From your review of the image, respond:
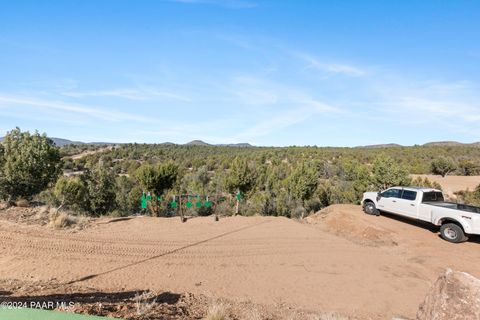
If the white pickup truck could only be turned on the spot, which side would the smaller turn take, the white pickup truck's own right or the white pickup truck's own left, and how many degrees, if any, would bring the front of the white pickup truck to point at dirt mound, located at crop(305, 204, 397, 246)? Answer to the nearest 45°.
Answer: approximately 45° to the white pickup truck's own left

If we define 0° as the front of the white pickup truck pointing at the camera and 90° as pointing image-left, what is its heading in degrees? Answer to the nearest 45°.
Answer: approximately 135°

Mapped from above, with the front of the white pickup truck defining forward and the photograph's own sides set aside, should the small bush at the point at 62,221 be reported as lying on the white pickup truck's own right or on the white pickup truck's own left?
on the white pickup truck's own left

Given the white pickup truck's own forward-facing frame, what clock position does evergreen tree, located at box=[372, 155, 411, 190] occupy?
The evergreen tree is roughly at 1 o'clock from the white pickup truck.

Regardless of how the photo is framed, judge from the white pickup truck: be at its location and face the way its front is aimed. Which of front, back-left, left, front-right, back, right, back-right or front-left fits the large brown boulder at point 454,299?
back-left

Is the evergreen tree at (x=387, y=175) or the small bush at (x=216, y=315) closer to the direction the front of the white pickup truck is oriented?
the evergreen tree

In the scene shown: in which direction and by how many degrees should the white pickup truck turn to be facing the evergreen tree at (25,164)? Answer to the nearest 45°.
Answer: approximately 45° to its left
